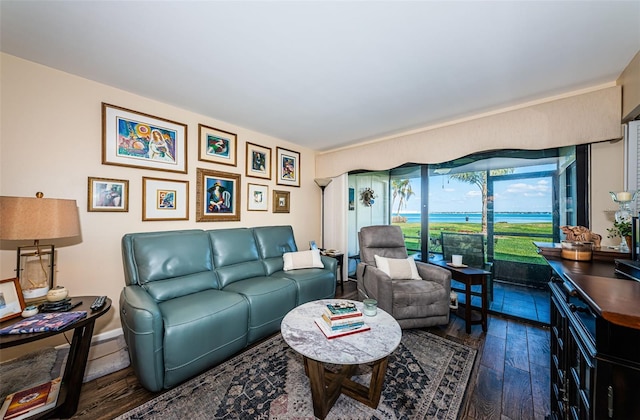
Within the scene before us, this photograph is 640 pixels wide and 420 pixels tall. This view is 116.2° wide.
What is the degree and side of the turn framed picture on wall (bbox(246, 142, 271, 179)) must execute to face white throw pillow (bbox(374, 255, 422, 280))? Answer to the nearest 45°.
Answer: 0° — it already faces it

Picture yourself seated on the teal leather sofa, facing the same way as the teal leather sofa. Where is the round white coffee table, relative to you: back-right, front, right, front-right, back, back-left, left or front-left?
front

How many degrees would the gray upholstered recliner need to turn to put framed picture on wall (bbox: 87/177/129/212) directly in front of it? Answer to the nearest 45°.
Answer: approximately 90° to its right

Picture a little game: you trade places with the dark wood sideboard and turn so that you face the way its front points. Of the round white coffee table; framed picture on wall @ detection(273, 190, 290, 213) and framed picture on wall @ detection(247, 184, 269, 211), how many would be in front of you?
3

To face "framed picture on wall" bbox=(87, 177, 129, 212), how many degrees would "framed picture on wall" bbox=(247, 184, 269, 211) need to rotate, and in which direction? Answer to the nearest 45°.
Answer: approximately 90° to its right

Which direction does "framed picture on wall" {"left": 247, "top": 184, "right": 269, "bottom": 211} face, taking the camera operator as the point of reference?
facing the viewer and to the right of the viewer

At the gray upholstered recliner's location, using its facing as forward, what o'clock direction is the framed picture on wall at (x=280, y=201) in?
The framed picture on wall is roughly at 5 o'clock from the gray upholstered recliner.

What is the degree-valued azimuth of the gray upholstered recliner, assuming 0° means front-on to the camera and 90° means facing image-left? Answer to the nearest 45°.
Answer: approximately 315°

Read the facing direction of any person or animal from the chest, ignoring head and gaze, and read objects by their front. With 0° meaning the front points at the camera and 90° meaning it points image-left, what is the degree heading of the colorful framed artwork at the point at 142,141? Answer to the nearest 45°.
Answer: approximately 315°

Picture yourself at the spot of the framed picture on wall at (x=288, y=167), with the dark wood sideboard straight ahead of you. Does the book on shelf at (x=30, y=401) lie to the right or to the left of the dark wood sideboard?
right

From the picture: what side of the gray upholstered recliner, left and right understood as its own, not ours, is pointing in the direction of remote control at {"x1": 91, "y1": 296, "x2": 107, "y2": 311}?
right

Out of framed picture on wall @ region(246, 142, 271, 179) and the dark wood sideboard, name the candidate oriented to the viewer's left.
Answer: the dark wood sideboard

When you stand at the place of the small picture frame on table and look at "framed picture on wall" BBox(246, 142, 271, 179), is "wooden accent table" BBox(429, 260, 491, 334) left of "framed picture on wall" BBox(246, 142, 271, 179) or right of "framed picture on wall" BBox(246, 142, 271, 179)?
right

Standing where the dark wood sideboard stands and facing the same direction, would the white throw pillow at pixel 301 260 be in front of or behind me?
in front

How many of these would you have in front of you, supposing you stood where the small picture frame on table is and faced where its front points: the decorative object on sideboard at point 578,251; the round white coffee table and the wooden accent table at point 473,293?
3

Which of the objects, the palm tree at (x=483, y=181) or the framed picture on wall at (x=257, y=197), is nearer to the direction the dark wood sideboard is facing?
the framed picture on wall

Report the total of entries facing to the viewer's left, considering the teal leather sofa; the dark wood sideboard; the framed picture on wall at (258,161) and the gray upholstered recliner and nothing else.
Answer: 1
